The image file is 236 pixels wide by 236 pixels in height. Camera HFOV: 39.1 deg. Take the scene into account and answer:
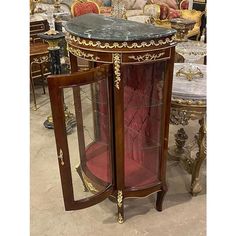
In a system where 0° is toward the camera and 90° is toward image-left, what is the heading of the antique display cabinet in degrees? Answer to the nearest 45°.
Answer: approximately 45°

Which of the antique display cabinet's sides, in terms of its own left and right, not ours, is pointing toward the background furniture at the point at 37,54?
right
